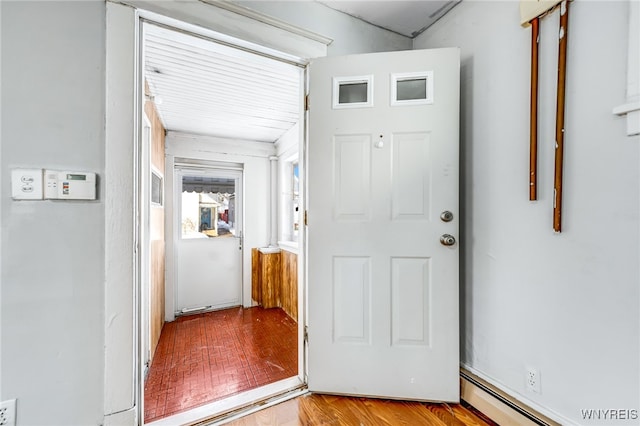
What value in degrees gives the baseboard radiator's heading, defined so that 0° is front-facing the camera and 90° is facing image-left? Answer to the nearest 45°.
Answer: approximately 45°

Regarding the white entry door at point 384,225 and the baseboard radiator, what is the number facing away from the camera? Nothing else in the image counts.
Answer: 0

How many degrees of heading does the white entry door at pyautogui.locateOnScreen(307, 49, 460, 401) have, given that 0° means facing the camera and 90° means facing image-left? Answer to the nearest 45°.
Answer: approximately 0°

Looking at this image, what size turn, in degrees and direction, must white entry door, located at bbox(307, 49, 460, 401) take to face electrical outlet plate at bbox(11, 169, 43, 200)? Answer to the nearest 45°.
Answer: approximately 45° to its right
